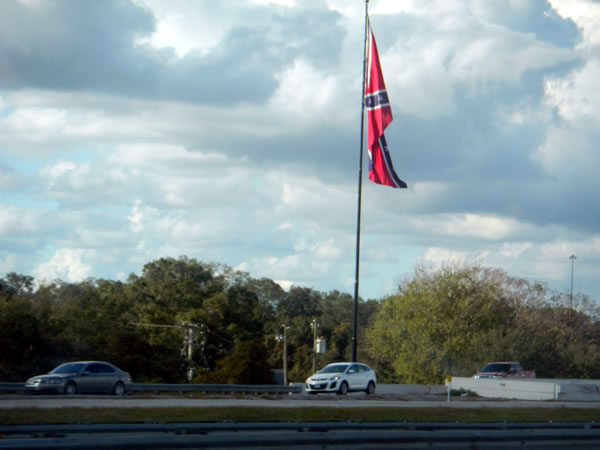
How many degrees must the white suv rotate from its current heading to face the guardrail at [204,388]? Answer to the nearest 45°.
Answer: approximately 45° to its right

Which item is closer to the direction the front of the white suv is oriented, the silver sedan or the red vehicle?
the silver sedan

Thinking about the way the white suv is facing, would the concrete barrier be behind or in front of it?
behind

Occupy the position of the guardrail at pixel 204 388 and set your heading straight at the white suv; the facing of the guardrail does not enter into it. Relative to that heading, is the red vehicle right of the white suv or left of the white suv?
left

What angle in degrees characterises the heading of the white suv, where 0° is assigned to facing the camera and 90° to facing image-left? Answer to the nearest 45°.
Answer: approximately 45°

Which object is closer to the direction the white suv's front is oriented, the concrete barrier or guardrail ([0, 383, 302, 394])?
the guardrail

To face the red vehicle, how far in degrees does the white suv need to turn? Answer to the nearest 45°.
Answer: approximately 180°
